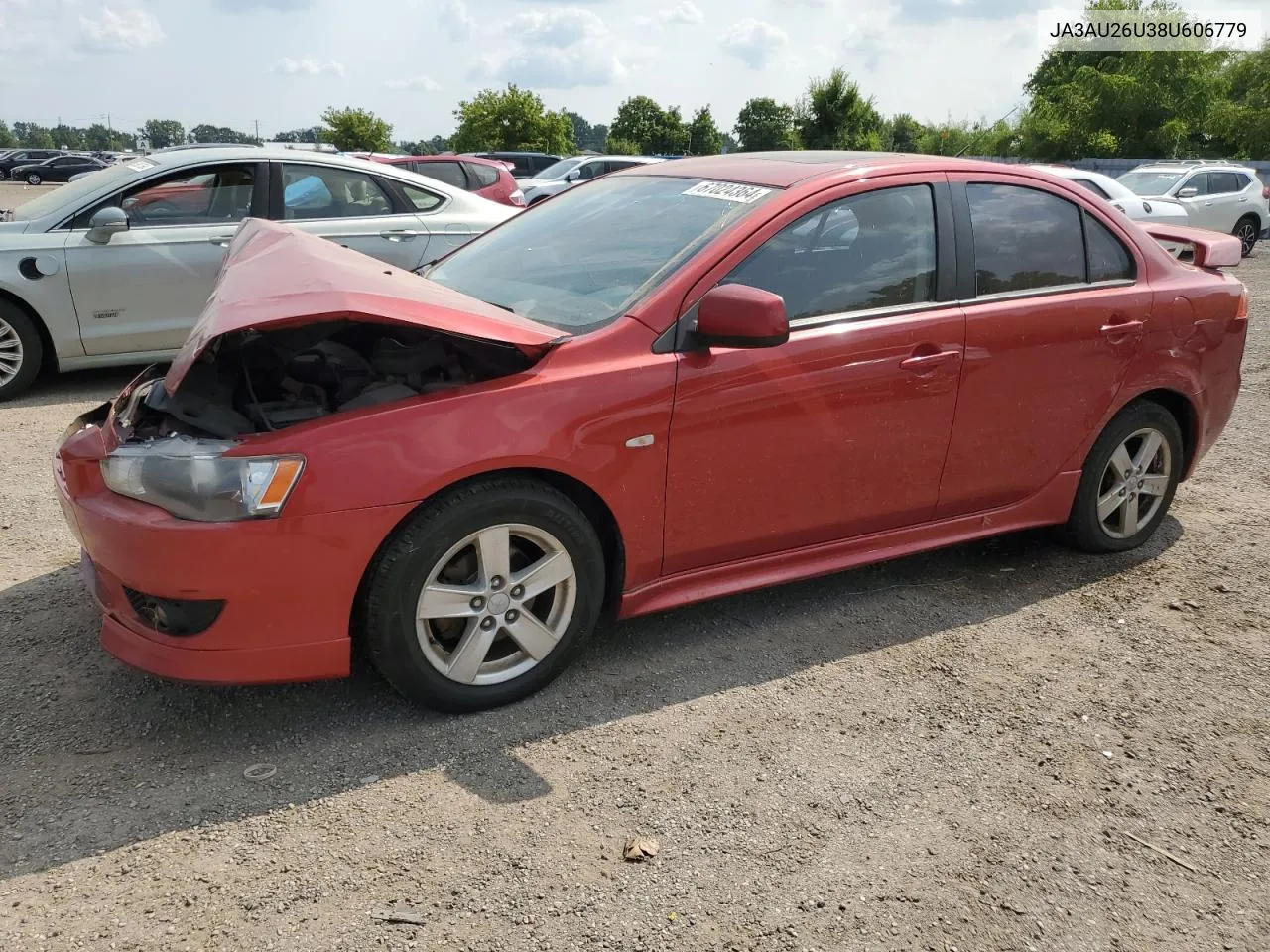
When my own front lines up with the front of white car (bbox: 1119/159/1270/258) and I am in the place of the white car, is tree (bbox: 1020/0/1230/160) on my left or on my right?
on my right

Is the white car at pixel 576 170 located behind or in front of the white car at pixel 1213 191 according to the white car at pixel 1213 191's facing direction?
in front

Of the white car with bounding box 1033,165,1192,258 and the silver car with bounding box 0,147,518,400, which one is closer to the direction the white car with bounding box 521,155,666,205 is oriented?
the silver car

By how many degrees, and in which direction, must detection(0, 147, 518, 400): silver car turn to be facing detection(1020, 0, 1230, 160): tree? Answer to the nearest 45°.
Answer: approximately 135° to its right

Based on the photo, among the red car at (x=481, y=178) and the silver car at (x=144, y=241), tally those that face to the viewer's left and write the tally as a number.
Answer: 2

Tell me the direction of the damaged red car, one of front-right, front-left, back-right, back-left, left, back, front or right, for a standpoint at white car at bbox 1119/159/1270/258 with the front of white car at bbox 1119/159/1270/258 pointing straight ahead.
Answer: front-left

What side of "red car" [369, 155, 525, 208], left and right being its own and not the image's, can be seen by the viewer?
left

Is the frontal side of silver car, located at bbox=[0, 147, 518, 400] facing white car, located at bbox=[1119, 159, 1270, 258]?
no

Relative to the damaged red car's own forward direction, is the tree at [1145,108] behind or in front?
behind

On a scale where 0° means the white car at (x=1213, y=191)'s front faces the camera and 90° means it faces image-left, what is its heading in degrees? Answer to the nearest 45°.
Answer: approximately 45°

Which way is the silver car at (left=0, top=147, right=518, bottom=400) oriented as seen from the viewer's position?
to the viewer's left

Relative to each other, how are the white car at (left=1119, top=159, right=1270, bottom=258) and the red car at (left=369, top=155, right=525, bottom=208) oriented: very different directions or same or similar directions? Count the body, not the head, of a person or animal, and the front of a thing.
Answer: same or similar directions

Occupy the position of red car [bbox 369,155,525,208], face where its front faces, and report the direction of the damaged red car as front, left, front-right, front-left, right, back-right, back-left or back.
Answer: left

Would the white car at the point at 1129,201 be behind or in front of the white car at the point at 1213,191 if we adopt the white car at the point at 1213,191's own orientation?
in front

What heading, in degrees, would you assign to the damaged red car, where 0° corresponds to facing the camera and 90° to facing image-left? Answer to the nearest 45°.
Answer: approximately 45°

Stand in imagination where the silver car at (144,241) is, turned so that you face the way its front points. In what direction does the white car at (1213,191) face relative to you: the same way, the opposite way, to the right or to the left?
the same way

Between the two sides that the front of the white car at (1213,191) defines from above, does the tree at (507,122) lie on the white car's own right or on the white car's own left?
on the white car's own right

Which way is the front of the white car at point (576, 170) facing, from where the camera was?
facing the viewer and to the left of the viewer

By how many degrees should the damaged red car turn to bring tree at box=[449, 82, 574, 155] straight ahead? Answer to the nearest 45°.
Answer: approximately 135° to its right

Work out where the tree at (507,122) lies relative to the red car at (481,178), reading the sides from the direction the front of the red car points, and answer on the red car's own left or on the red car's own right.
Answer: on the red car's own right
